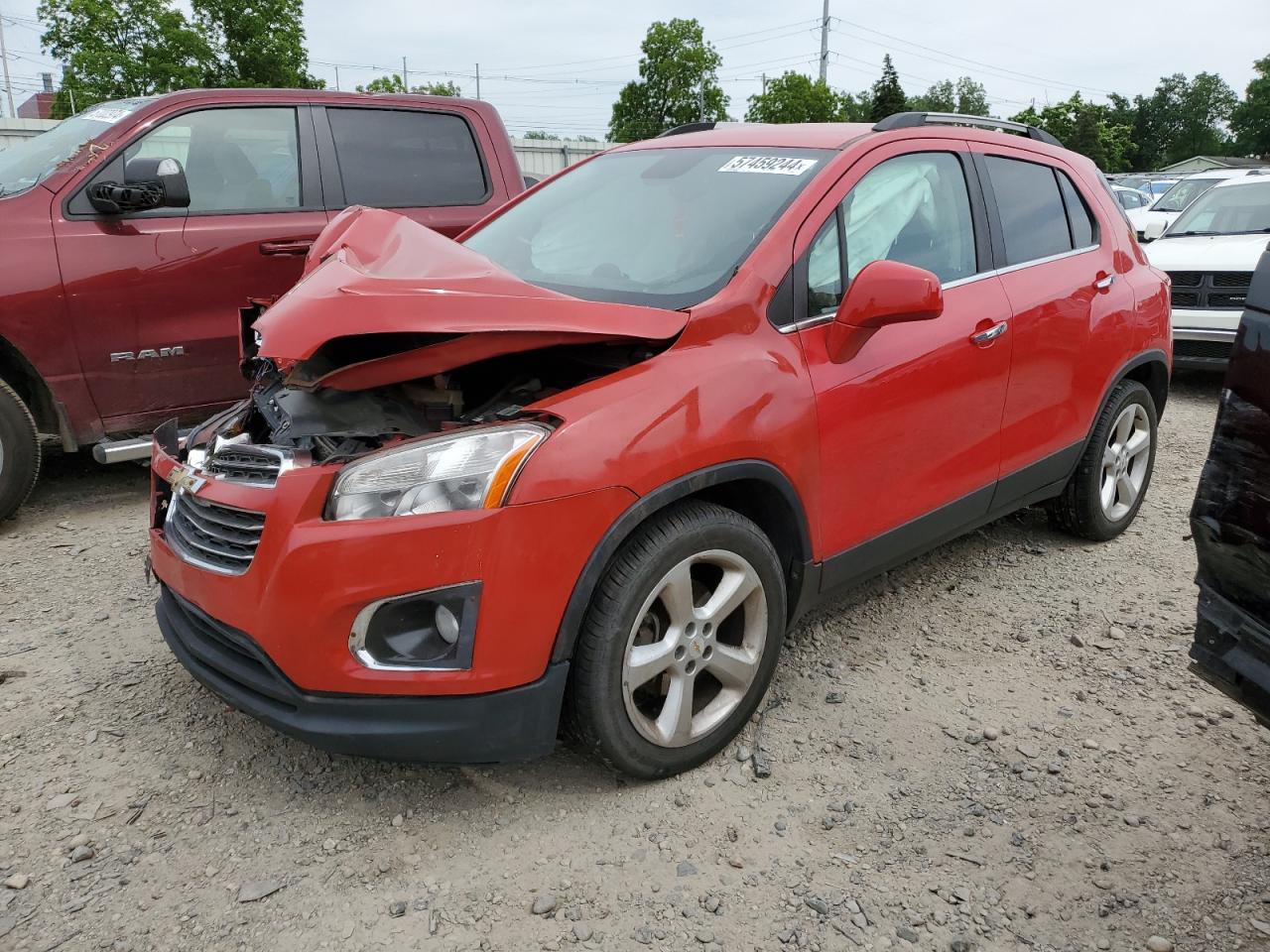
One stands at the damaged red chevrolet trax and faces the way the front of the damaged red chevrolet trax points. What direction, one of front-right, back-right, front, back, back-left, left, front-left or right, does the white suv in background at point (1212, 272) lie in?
back

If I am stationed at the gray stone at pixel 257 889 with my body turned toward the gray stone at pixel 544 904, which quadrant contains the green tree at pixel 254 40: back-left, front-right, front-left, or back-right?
back-left

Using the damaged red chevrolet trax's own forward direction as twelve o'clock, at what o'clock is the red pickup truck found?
The red pickup truck is roughly at 3 o'clock from the damaged red chevrolet trax.

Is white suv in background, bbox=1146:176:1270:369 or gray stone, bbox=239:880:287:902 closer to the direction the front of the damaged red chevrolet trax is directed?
the gray stone

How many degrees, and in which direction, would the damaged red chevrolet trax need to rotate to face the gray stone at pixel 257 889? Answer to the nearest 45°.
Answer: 0° — it already faces it

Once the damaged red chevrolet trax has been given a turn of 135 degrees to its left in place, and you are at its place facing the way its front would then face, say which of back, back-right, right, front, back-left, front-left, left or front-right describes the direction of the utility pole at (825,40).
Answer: left

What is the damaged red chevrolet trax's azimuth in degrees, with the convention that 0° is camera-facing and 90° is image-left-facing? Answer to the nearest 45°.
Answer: approximately 45°

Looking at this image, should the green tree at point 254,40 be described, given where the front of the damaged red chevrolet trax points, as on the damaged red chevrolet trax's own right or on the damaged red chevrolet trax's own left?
on the damaged red chevrolet trax's own right

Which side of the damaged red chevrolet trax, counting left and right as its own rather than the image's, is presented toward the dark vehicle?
left
